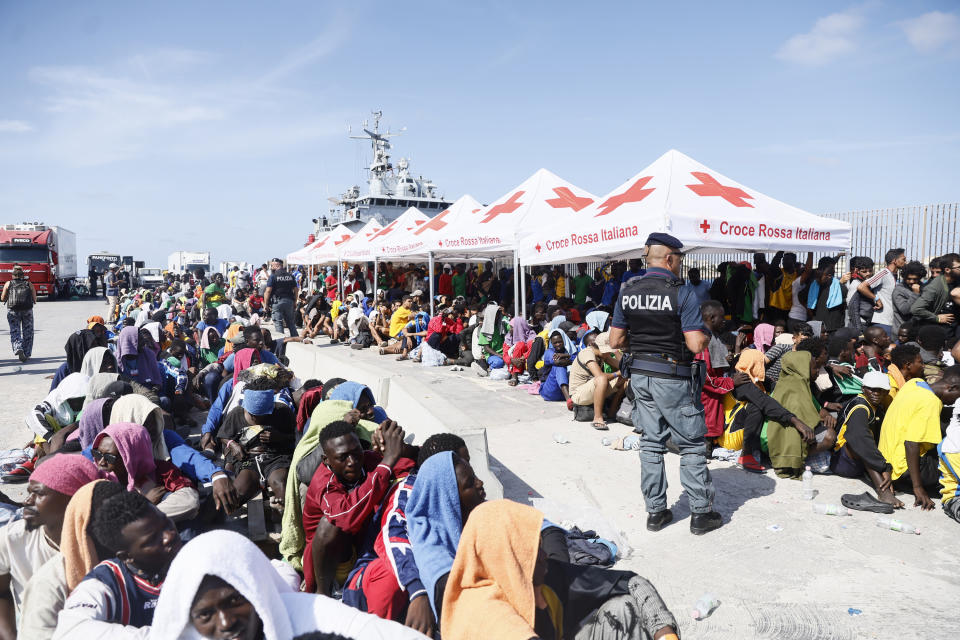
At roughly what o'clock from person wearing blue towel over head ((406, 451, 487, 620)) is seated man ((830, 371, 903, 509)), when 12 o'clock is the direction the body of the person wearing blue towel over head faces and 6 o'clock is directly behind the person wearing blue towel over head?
The seated man is roughly at 11 o'clock from the person wearing blue towel over head.

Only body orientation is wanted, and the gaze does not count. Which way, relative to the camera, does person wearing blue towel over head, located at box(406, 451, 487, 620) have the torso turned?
to the viewer's right

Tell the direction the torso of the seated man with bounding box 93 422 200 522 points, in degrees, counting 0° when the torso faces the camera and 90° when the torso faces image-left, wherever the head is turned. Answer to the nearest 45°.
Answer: approximately 45°

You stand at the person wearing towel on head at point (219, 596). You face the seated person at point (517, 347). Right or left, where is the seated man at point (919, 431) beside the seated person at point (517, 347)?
right

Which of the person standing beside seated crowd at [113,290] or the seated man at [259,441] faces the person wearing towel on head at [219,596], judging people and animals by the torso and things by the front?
the seated man

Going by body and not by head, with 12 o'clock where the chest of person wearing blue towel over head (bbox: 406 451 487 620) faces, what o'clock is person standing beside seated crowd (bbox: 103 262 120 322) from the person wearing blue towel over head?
The person standing beside seated crowd is roughly at 8 o'clock from the person wearing blue towel over head.

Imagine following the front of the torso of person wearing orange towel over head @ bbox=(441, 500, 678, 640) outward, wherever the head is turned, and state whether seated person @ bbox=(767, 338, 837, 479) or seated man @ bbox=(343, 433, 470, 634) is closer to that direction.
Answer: the seated person
